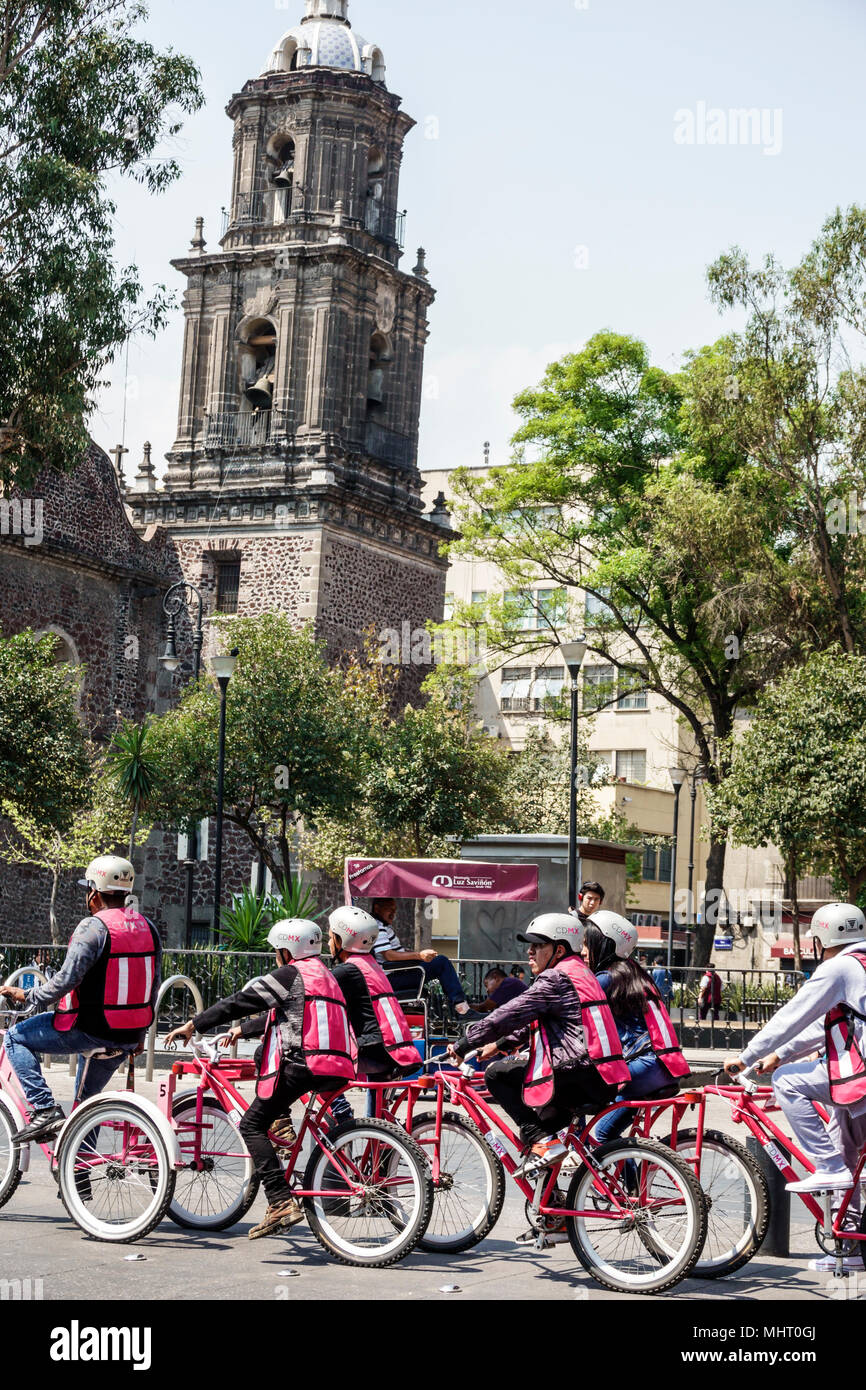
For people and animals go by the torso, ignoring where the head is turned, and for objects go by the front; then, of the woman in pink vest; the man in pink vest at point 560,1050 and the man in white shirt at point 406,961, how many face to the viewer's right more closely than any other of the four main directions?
1

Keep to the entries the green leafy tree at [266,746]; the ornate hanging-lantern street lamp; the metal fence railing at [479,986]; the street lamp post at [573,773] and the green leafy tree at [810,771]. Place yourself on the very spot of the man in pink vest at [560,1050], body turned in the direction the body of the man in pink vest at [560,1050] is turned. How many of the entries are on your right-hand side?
5

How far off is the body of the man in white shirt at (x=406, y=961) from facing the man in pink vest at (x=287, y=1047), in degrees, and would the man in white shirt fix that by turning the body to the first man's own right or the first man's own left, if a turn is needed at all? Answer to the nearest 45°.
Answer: approximately 90° to the first man's own right

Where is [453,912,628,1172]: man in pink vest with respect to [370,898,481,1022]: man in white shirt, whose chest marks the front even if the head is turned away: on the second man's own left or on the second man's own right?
on the second man's own right

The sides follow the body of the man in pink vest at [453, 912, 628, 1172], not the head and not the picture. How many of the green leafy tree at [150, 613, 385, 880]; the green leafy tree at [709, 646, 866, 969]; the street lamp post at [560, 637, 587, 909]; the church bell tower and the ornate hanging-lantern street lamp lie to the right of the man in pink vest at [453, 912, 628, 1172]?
5

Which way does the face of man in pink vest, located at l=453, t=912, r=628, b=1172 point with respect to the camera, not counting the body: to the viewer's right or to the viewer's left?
to the viewer's left

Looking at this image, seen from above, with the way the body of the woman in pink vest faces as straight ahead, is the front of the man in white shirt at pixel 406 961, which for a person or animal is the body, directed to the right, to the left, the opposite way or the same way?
the opposite way

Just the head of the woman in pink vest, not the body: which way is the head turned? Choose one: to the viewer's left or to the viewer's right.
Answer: to the viewer's left

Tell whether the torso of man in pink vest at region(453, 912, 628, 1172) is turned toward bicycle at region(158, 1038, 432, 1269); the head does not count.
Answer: yes

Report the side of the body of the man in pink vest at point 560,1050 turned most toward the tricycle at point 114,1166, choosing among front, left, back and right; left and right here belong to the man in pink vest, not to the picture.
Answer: front

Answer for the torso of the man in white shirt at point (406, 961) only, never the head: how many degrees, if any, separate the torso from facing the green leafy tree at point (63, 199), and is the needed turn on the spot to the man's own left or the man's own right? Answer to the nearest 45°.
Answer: approximately 135° to the man's own left

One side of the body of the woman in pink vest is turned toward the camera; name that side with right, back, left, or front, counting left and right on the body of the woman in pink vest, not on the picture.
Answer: left

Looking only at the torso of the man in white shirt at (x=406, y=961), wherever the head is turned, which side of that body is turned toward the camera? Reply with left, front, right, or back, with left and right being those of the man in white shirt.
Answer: right

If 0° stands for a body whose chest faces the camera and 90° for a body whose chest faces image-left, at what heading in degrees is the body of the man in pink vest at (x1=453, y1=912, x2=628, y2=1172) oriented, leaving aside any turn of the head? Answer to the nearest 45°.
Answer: approximately 90°
